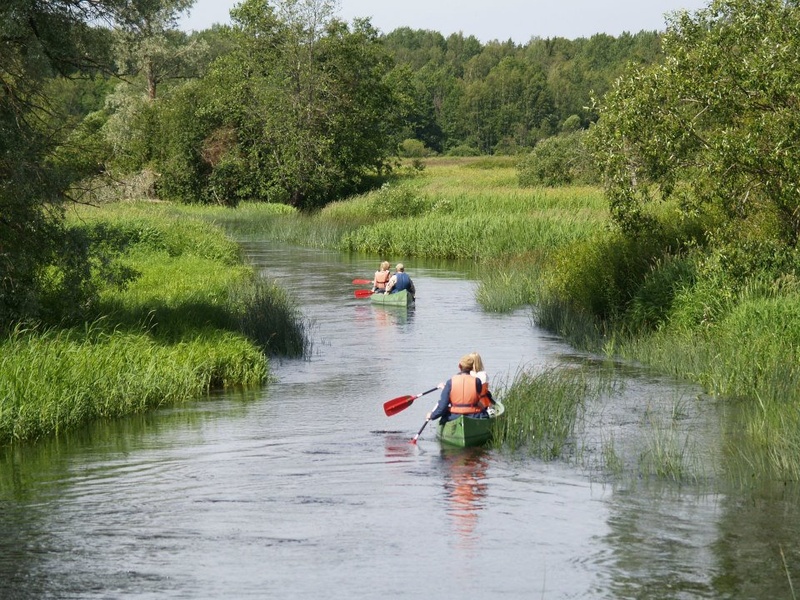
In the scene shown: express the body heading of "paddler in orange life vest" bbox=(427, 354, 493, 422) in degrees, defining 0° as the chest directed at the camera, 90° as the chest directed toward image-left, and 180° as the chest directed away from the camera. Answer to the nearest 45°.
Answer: approximately 180°

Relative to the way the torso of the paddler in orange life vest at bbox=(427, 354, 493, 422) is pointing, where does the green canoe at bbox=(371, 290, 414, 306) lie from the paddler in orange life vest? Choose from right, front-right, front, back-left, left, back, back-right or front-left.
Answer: front

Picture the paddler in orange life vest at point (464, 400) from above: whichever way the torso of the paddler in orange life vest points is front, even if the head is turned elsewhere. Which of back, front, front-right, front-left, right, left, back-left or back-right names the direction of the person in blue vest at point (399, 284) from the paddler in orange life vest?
front

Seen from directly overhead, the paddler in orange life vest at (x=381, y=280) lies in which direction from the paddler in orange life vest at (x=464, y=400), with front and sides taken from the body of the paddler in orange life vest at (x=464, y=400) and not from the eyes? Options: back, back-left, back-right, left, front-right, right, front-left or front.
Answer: front
